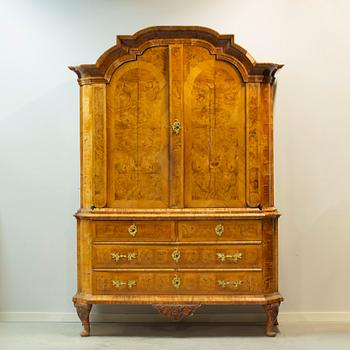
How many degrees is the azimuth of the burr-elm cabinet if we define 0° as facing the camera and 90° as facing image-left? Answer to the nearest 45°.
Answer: approximately 0°
